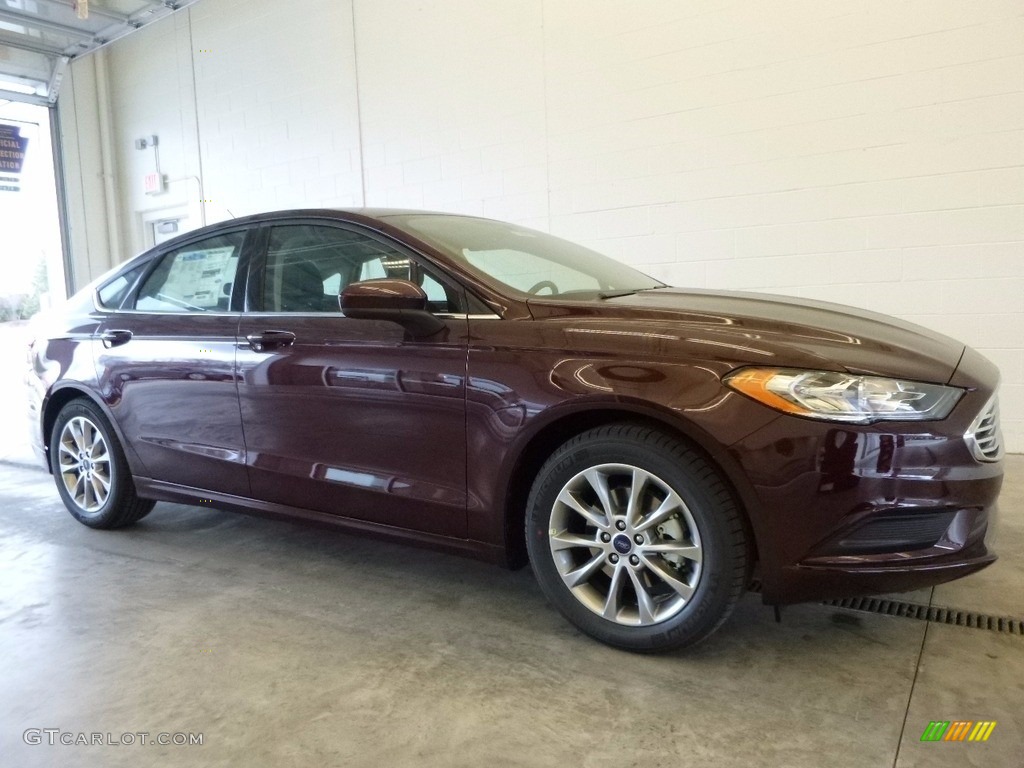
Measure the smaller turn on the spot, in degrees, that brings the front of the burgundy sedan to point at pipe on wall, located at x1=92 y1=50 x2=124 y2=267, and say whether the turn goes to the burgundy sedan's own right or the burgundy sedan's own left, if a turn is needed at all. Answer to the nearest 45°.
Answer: approximately 180°

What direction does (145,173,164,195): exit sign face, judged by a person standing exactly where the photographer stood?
facing the viewer and to the left of the viewer

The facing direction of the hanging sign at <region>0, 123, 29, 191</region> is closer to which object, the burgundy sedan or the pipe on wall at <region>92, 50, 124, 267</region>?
the burgundy sedan

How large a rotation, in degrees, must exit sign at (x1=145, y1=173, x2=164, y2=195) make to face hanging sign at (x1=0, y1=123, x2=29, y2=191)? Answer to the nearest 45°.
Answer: approximately 90° to its right

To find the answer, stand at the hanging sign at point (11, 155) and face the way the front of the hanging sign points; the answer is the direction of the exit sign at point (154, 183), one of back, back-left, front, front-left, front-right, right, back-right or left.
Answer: front-left

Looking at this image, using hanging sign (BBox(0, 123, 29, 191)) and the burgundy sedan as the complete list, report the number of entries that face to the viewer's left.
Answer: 0

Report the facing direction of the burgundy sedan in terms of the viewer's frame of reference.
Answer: facing the viewer and to the right of the viewer

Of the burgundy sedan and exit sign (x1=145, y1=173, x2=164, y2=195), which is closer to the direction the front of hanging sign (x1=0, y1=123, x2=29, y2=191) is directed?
the burgundy sedan

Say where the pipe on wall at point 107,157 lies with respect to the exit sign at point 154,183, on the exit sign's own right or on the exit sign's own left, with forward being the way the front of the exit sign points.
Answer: on the exit sign's own right

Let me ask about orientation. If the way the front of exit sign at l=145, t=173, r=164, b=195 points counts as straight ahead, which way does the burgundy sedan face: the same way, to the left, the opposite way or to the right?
to the left

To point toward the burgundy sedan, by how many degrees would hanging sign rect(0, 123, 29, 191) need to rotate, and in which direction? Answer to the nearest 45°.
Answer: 0° — it already faces it

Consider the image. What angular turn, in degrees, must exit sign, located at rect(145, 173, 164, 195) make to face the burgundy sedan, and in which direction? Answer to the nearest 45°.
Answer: approximately 45° to its left

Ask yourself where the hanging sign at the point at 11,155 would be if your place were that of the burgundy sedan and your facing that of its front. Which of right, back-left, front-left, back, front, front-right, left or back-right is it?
back

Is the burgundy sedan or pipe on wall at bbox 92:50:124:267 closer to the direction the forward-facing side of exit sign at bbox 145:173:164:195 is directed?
the burgundy sedan
